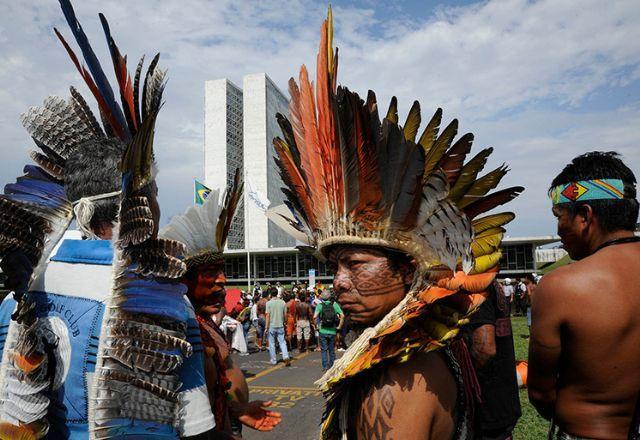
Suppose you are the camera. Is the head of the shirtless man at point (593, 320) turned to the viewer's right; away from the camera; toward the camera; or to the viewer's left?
to the viewer's left

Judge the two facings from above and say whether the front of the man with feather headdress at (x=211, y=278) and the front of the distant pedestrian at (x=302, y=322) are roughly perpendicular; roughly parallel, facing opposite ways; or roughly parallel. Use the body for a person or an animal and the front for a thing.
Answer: roughly perpendicular

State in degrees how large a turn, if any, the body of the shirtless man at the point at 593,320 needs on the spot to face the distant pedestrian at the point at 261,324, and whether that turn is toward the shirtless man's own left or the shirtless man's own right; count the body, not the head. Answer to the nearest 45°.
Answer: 0° — they already face them

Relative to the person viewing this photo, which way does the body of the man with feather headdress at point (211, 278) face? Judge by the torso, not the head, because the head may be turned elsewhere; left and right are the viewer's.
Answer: facing to the right of the viewer

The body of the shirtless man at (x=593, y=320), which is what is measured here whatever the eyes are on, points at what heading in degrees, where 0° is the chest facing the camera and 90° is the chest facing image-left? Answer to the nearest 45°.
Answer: approximately 135°

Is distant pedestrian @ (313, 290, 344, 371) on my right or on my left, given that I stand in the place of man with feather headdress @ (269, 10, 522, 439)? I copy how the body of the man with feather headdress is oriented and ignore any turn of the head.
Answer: on my right

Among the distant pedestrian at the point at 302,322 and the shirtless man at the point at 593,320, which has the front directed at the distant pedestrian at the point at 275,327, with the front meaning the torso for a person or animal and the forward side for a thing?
the shirtless man

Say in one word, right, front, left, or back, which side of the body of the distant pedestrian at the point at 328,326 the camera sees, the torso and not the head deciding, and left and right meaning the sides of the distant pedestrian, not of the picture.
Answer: back

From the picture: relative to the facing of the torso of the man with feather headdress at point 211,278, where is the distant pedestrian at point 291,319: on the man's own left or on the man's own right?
on the man's own left
